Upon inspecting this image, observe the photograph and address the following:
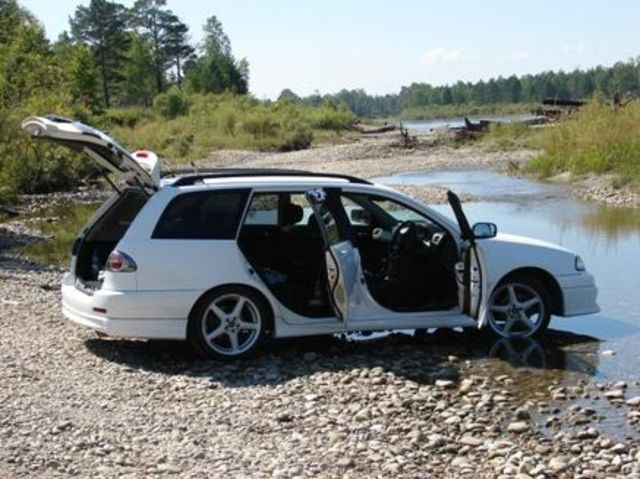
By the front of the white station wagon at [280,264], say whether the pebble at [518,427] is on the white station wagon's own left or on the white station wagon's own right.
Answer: on the white station wagon's own right

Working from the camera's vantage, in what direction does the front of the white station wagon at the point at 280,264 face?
facing to the right of the viewer
